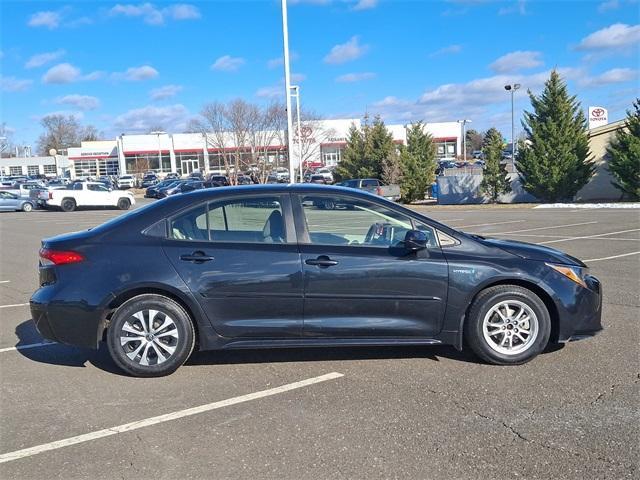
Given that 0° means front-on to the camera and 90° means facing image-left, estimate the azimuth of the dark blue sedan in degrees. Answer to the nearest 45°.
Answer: approximately 270°

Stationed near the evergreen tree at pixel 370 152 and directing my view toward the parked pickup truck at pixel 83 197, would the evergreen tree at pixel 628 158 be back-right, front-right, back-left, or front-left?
back-left

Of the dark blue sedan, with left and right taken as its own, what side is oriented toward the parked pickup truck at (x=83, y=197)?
left

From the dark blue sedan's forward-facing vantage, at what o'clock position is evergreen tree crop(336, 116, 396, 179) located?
The evergreen tree is roughly at 9 o'clock from the dark blue sedan.

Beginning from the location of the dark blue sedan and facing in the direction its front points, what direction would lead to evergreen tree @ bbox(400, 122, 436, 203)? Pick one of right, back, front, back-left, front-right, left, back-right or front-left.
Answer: left
